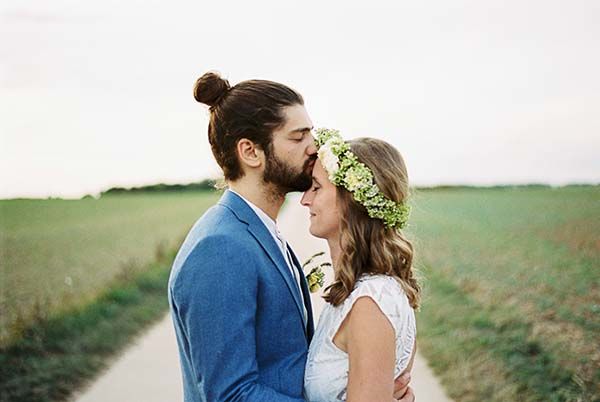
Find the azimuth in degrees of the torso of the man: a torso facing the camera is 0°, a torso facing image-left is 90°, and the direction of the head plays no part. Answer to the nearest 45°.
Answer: approximately 270°

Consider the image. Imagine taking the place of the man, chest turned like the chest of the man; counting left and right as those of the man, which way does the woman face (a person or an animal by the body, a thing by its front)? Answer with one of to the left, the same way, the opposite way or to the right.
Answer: the opposite way

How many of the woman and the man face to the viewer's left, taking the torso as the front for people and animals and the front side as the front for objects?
1

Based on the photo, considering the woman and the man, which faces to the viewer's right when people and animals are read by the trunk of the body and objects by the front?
the man

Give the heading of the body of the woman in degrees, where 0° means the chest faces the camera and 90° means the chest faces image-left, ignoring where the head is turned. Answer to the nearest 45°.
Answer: approximately 90°

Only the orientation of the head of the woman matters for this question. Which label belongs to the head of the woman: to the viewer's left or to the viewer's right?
to the viewer's left

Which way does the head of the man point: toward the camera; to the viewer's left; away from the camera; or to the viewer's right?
to the viewer's right
